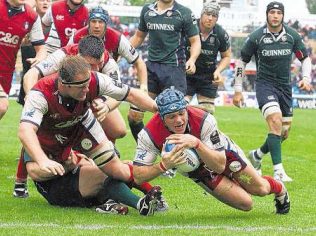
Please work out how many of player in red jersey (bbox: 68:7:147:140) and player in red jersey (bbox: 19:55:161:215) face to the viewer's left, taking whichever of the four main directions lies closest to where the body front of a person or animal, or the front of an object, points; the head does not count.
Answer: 0

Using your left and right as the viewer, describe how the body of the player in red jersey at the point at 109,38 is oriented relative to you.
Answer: facing the viewer

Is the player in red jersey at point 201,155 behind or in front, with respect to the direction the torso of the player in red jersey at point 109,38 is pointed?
in front

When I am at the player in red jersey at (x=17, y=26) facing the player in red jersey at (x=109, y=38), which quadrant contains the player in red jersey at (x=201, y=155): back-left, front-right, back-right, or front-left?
front-right

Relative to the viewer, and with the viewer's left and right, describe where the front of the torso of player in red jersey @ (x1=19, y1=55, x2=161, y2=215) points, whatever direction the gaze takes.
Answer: facing the viewer and to the right of the viewer

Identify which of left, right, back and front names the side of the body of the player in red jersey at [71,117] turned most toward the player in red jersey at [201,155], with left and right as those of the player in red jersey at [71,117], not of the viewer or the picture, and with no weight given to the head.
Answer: front

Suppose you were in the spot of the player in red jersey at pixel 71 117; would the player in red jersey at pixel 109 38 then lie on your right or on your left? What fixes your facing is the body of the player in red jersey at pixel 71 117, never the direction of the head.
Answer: on your left

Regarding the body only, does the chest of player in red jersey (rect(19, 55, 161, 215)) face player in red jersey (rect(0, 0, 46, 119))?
no

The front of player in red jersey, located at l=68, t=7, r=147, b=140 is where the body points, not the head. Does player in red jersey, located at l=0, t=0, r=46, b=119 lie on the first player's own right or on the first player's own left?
on the first player's own right
